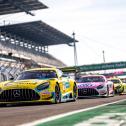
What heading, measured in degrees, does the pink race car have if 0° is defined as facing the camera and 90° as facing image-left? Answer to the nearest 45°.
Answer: approximately 45°

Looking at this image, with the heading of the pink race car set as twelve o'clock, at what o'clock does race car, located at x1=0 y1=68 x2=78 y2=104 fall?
The race car is roughly at 11 o'clock from the pink race car.

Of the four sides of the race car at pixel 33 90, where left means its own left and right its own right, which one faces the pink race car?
back
